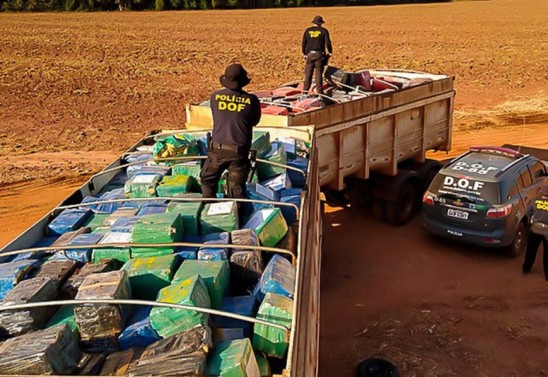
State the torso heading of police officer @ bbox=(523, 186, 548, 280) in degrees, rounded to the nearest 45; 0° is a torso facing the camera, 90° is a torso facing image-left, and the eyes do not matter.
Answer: approximately 180°

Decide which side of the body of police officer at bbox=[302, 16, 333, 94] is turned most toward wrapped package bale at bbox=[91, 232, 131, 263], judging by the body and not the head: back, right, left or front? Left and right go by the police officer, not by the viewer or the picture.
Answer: back

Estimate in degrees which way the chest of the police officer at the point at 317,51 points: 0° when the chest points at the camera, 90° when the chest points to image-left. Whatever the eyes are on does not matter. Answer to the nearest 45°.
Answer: approximately 180°

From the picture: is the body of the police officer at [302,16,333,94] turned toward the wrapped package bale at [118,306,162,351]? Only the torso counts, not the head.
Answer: no

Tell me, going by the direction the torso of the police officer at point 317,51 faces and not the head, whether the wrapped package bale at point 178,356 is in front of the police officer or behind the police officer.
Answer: behind

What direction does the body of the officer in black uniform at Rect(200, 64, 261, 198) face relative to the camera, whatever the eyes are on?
away from the camera

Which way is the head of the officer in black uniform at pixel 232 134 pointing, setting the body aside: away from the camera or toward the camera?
away from the camera

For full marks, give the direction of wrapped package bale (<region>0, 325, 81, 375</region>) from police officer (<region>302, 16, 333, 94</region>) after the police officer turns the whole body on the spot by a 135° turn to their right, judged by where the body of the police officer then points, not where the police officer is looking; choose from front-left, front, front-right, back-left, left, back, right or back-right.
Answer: front-right

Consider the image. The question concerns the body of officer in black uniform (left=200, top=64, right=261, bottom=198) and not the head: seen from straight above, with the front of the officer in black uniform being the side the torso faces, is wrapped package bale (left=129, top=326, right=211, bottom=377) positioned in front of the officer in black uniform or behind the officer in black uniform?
behind

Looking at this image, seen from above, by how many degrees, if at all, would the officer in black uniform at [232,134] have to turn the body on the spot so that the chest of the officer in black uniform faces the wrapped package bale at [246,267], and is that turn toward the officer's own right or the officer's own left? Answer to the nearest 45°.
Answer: approximately 180°

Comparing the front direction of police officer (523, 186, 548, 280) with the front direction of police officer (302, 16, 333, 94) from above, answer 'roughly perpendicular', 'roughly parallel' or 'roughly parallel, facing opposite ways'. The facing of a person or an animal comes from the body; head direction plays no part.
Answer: roughly parallel

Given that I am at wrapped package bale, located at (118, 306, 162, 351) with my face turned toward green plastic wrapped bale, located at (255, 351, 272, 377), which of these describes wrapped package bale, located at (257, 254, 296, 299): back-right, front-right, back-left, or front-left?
front-left

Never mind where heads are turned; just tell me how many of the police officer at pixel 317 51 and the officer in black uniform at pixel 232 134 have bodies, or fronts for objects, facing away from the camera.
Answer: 2
